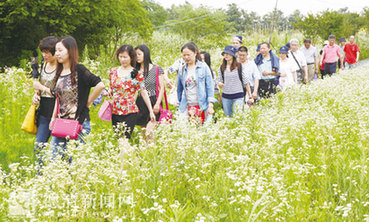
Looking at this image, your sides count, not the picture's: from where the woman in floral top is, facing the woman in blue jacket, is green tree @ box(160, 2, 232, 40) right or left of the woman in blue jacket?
left

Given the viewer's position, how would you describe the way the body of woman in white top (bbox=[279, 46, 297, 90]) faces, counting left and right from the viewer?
facing the viewer and to the left of the viewer

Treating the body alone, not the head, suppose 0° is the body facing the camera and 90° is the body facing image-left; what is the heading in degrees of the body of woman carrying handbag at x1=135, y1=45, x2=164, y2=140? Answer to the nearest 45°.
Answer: approximately 45°

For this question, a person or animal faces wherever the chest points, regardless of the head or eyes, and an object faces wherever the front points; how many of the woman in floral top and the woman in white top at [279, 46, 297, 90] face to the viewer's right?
0

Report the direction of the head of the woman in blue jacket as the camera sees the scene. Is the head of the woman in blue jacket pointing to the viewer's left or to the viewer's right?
to the viewer's left

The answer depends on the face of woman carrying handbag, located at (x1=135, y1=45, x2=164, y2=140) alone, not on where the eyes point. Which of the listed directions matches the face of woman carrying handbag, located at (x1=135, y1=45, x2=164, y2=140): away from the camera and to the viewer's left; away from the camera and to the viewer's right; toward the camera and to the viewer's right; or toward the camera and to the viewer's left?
toward the camera and to the viewer's left

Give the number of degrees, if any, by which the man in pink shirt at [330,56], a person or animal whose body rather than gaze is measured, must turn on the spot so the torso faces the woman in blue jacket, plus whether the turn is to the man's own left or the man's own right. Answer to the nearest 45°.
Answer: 0° — they already face them

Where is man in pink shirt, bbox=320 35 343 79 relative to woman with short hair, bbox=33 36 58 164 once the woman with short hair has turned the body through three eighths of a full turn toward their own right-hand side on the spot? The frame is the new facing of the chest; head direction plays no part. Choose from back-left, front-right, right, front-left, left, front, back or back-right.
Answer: front-right

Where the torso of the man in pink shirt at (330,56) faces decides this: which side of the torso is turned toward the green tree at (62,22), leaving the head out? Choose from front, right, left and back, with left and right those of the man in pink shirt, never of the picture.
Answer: right

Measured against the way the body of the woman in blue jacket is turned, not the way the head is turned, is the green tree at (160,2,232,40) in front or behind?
behind

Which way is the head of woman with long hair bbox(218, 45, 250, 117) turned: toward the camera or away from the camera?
toward the camera

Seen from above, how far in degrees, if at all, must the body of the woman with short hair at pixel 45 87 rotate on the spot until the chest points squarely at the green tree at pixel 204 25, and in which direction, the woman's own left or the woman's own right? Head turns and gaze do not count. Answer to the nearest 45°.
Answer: approximately 180°

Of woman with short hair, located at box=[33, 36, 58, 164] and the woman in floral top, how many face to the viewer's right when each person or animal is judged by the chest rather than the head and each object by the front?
0

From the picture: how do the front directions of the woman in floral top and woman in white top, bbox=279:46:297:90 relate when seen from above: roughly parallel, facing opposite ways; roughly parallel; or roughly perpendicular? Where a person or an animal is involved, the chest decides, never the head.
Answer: roughly parallel

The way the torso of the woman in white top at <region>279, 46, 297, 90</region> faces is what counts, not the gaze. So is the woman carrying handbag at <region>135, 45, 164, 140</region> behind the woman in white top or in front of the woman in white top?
in front
